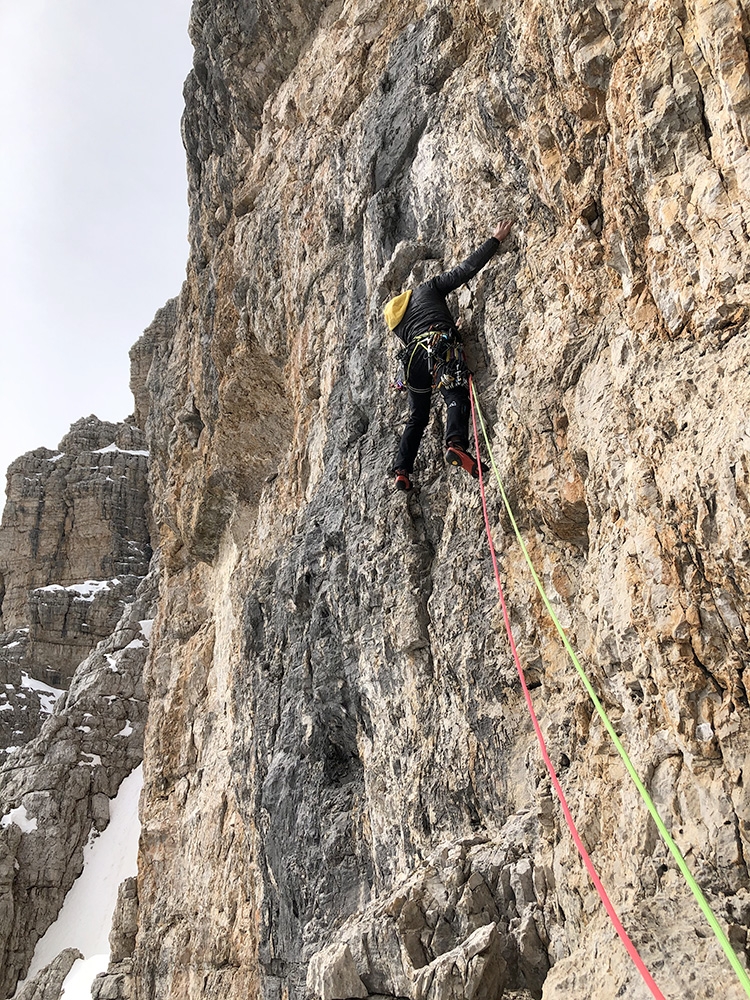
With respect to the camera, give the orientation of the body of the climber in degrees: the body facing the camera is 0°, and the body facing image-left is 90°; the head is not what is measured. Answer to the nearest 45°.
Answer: approximately 180°
